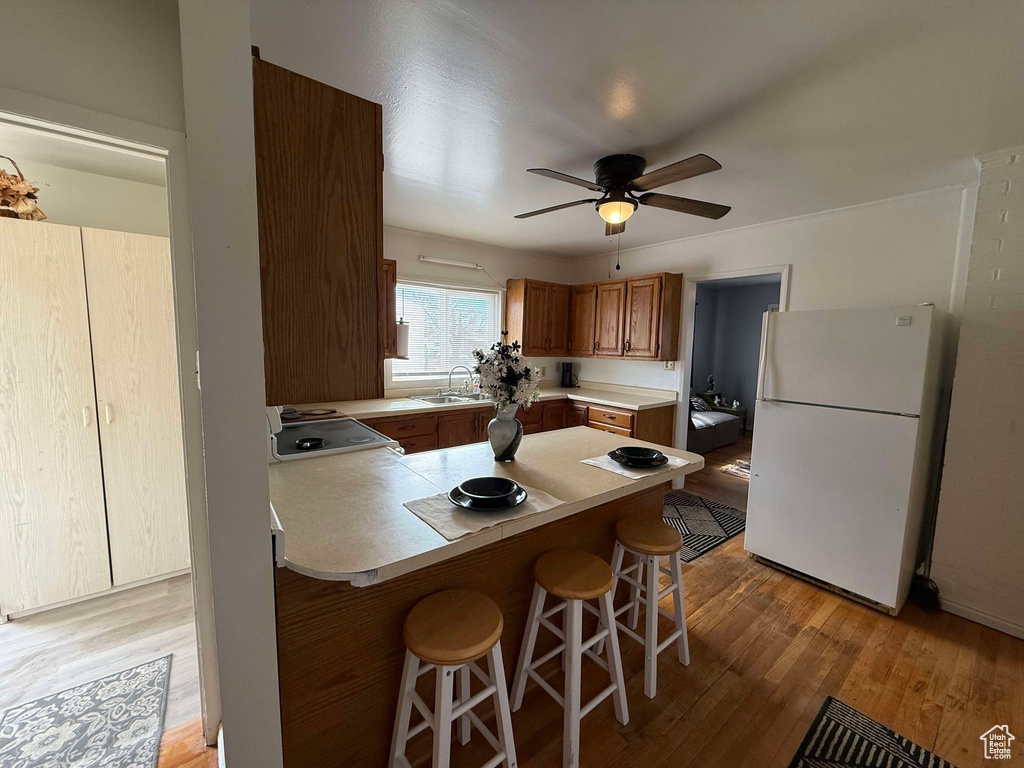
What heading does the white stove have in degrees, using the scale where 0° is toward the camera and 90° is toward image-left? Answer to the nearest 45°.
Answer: approximately 270°

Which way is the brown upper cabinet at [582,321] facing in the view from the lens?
facing the viewer

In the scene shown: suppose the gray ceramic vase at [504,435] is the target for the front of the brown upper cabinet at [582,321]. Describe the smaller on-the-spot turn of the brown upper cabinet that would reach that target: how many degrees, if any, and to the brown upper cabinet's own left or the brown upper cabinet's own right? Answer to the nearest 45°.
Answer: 0° — it already faces it

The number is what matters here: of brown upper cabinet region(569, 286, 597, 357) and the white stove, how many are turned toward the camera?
1

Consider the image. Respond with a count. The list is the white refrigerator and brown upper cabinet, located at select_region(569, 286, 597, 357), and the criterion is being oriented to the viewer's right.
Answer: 0

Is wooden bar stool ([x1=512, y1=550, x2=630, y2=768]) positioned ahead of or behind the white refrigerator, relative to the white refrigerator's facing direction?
ahead

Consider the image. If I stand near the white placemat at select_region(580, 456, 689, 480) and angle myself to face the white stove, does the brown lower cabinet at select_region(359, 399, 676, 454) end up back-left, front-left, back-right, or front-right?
front-right

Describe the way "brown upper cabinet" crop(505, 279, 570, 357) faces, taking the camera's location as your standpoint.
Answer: facing the viewer and to the right of the viewer

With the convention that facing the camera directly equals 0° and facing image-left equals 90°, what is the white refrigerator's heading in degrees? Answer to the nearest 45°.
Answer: approximately 45°

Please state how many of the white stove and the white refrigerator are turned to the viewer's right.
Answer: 1

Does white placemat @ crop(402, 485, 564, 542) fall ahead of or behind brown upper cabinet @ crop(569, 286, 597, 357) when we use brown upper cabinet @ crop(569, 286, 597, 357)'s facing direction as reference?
ahead

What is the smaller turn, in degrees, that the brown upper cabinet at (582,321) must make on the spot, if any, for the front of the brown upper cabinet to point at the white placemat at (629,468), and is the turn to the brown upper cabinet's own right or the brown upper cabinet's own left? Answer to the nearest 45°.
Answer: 0° — it already faces it

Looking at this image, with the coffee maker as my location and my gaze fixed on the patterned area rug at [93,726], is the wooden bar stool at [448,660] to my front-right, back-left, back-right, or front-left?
front-left

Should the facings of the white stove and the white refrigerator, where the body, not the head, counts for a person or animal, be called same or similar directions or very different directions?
very different directions

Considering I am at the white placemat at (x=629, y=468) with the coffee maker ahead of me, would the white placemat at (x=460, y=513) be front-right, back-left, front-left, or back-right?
back-left
